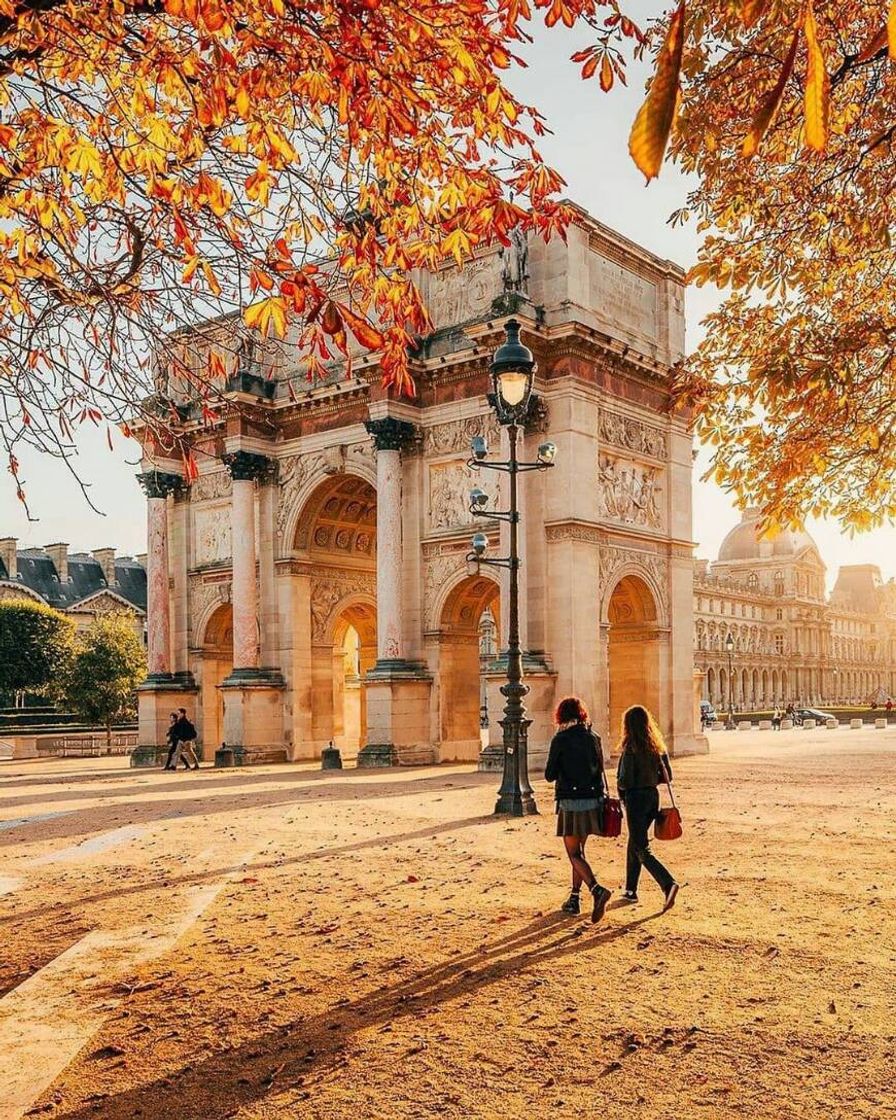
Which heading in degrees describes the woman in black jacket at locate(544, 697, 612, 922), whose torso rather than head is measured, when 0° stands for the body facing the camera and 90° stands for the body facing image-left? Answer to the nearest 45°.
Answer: approximately 135°

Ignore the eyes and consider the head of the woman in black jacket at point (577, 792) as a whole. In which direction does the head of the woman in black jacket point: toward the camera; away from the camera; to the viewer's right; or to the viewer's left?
away from the camera

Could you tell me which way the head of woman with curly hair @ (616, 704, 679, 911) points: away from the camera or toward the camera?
away from the camera

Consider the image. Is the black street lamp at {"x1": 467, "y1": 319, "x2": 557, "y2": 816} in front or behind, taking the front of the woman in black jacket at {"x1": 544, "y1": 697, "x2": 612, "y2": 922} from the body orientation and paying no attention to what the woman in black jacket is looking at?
in front

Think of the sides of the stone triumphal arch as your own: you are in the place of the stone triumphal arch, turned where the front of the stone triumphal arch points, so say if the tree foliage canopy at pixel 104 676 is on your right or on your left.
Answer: on your right

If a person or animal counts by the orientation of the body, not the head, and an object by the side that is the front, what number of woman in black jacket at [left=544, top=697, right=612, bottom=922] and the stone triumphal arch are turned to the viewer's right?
0

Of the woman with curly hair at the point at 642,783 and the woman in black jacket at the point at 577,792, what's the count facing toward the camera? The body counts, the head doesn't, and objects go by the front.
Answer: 0

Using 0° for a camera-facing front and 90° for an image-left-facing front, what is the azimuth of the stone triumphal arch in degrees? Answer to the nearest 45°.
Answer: approximately 45°

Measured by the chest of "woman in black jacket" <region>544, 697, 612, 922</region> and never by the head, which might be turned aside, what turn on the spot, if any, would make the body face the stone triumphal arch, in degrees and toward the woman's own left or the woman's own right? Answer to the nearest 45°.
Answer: approximately 45° to the woman's own right

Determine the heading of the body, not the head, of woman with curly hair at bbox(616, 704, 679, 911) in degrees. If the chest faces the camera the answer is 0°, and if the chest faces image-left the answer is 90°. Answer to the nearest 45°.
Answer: approximately 135°

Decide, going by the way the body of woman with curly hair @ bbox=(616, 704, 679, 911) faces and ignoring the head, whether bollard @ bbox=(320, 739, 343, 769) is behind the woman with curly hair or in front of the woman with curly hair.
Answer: in front

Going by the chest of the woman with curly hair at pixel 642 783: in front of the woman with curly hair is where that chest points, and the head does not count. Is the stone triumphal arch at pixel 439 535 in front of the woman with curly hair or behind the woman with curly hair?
in front
